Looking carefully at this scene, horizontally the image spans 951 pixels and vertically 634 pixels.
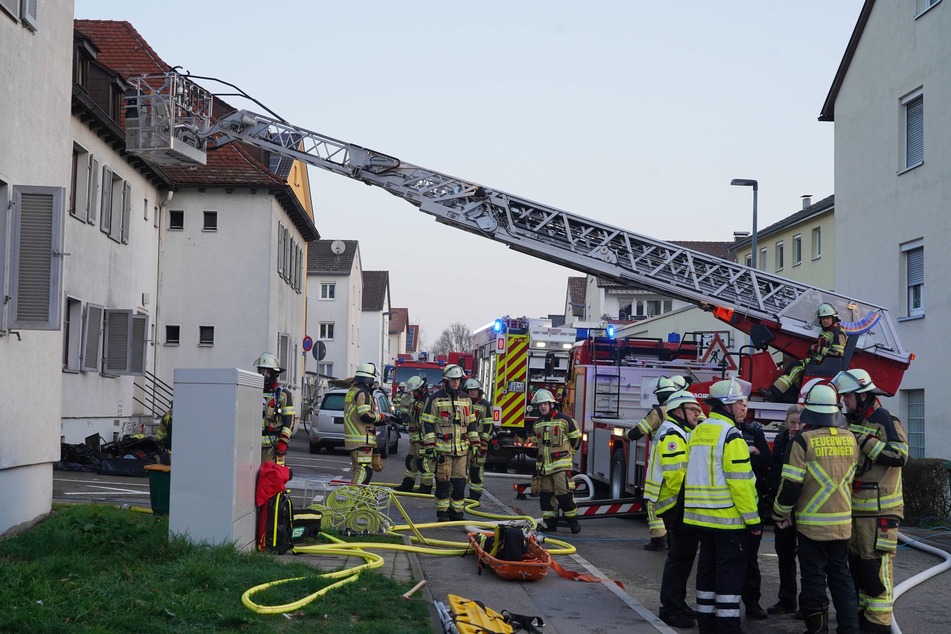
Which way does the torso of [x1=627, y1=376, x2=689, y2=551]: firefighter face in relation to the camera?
to the viewer's left

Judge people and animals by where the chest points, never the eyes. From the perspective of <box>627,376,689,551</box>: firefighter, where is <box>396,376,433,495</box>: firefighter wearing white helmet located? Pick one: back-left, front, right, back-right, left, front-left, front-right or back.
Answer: front-right

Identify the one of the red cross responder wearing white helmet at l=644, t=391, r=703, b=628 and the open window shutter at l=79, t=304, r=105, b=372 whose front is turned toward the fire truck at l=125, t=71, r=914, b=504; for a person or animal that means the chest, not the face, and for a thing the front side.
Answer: the open window shutter

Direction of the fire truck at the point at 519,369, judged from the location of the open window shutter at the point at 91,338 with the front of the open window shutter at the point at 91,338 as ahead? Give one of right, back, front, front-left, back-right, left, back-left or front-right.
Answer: front-left

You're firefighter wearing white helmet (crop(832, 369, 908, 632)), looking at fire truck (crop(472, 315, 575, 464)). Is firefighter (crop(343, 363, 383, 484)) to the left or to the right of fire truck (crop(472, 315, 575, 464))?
left

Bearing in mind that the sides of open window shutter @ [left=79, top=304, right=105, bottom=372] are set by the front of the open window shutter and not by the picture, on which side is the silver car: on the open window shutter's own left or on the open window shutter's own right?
on the open window shutter's own left
